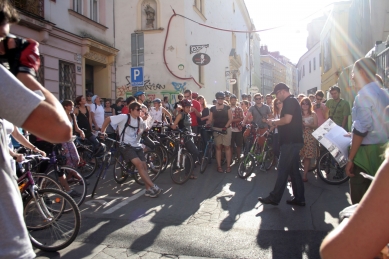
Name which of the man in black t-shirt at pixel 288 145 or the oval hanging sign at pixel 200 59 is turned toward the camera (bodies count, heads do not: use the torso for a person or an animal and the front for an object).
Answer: the oval hanging sign

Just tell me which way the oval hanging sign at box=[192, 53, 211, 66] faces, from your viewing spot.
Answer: facing the viewer

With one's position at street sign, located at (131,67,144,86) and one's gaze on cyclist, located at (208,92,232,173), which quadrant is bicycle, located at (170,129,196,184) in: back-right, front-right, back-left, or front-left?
front-right

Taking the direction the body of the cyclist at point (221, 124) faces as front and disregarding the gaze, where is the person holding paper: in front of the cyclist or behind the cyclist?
in front

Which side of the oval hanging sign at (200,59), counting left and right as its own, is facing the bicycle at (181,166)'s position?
front

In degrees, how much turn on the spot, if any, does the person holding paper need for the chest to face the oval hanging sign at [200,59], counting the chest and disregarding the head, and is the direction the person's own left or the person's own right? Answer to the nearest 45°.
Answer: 0° — they already face it

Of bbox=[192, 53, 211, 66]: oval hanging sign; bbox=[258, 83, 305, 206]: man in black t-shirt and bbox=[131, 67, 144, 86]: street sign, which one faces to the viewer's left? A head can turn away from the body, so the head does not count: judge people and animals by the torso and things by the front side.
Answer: the man in black t-shirt

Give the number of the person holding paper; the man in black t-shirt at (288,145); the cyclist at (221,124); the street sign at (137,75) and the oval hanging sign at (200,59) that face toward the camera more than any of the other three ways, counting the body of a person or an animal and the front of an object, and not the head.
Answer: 3

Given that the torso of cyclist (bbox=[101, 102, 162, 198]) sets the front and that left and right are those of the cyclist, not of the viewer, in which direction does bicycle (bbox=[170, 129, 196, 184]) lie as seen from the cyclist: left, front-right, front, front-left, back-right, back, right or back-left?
left

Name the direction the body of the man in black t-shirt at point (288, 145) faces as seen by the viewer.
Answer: to the viewer's left

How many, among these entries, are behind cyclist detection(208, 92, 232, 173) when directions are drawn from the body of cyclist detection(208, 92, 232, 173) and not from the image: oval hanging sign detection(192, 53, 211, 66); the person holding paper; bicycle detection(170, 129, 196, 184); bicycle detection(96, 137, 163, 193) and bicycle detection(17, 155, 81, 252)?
1

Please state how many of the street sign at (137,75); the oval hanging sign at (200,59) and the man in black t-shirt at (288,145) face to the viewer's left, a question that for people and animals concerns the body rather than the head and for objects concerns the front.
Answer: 1

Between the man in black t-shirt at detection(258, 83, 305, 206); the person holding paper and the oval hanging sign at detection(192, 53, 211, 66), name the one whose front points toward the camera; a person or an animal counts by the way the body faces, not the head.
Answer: the oval hanging sign

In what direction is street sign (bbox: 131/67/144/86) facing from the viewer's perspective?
toward the camera

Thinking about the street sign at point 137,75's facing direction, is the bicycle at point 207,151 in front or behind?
in front

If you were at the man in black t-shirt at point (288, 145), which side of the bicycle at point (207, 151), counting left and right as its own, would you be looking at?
left
